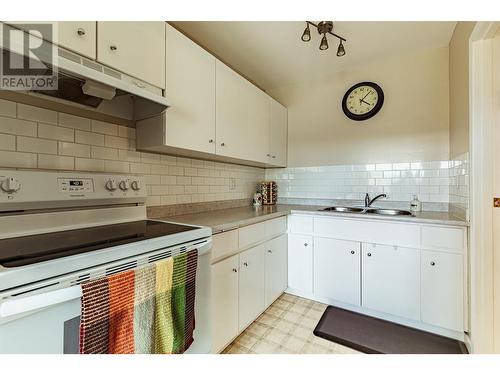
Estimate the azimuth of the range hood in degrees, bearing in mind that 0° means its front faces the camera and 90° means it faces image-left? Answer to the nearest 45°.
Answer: approximately 315°

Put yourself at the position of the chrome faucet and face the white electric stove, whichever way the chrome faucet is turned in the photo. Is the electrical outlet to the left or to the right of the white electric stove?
right

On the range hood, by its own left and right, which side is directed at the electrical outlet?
left

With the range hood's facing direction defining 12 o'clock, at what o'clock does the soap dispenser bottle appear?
The soap dispenser bottle is roughly at 11 o'clock from the range hood.

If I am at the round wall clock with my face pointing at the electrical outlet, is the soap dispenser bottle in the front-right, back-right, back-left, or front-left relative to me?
back-left

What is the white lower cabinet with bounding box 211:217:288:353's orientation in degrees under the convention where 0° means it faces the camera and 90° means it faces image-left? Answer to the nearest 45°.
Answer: approximately 315°

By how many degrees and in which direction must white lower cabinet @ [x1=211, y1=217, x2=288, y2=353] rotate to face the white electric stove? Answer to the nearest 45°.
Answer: approximately 90° to its right

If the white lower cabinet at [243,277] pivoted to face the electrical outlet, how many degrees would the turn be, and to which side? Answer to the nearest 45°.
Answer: approximately 135° to its left
